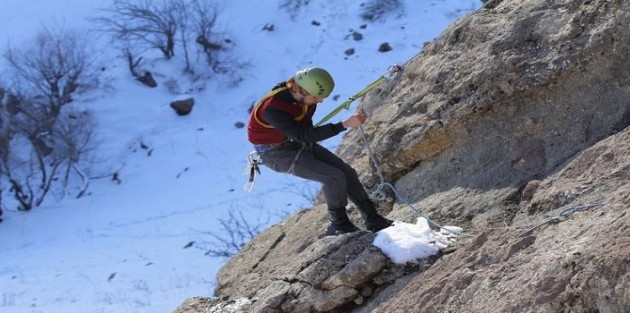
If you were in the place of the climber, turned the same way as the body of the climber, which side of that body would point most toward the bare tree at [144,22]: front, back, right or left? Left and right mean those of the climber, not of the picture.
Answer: left

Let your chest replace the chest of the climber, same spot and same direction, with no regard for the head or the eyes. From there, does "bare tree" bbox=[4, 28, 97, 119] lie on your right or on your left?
on your left

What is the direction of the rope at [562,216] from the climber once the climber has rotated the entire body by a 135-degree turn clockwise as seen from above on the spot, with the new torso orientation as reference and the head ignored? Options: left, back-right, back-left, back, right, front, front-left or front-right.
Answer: left

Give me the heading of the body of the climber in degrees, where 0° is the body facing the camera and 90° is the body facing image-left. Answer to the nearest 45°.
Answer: approximately 270°

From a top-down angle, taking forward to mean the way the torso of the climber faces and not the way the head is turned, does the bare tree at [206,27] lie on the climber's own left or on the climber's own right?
on the climber's own left

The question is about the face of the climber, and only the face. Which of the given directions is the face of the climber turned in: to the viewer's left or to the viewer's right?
to the viewer's right

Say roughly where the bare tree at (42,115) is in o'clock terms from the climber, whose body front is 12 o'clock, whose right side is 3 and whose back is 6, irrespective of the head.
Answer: The bare tree is roughly at 8 o'clock from the climber.
